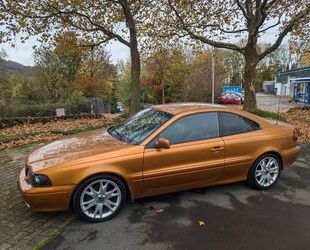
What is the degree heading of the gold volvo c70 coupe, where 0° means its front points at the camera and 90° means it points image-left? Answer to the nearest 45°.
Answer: approximately 45°

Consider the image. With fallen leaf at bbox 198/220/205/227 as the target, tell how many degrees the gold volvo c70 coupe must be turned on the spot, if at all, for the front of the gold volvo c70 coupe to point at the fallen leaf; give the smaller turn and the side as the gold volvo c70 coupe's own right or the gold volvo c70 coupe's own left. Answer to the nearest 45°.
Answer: approximately 90° to the gold volvo c70 coupe's own left

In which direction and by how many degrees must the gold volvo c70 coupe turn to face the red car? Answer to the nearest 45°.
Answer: approximately 135° to its right

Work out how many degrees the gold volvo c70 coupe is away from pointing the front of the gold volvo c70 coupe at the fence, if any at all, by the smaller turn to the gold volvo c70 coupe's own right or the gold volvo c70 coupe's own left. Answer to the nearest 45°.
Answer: approximately 90° to the gold volvo c70 coupe's own right

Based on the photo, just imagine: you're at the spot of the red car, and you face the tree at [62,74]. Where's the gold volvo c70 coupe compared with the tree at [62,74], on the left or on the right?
left

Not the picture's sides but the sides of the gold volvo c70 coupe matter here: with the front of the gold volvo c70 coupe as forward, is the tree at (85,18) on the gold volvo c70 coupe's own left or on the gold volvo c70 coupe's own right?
on the gold volvo c70 coupe's own right
